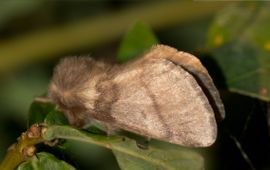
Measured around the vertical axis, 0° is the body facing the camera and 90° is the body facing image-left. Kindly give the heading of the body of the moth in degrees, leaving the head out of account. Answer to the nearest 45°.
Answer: approximately 90°

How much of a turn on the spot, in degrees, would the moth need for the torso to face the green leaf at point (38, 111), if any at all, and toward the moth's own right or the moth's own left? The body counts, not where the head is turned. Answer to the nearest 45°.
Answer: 0° — it already faces it

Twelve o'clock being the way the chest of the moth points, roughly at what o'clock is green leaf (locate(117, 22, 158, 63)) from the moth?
The green leaf is roughly at 3 o'clock from the moth.

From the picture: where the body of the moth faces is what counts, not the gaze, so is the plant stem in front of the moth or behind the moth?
in front

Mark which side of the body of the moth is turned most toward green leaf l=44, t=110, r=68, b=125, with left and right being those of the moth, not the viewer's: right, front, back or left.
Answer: front

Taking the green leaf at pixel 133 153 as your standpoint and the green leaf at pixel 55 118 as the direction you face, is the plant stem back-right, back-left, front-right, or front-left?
front-left
